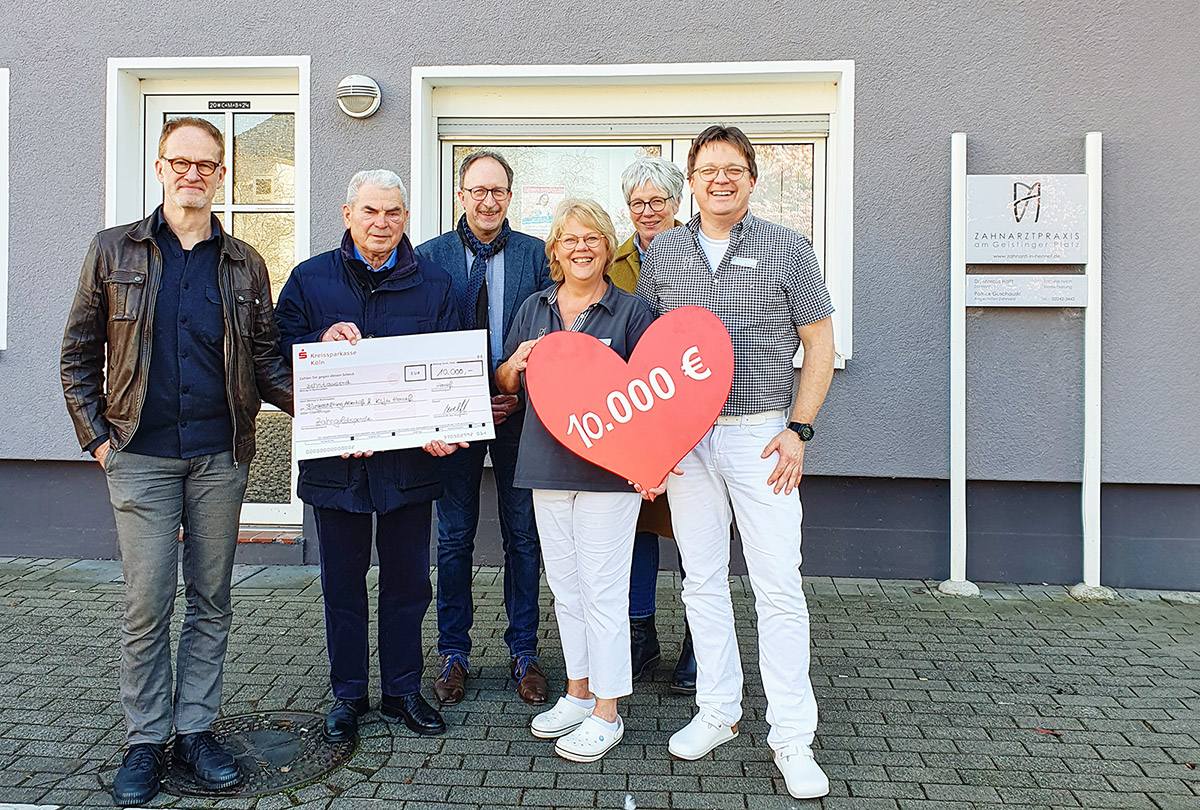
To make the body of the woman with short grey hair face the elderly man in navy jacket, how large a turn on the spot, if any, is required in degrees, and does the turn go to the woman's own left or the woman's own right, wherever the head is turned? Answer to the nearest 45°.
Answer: approximately 45° to the woman's own right

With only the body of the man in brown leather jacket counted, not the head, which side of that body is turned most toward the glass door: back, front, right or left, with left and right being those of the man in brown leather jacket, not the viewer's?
back

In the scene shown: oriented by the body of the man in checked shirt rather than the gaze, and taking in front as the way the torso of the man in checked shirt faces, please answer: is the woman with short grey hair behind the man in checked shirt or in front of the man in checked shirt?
behind

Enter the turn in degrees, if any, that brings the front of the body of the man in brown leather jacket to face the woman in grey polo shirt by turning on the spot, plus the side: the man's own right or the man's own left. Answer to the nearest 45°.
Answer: approximately 90° to the man's own left

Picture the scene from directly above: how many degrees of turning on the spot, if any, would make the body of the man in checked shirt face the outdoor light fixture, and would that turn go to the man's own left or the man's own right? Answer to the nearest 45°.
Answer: approximately 135° to the man's own right

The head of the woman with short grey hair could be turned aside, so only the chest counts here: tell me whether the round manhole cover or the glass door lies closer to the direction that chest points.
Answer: the round manhole cover

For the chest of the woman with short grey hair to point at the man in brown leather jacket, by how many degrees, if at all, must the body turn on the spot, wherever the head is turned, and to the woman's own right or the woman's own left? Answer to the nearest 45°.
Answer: approximately 45° to the woman's own right

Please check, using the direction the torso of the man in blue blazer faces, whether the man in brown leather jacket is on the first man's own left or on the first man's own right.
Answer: on the first man's own right

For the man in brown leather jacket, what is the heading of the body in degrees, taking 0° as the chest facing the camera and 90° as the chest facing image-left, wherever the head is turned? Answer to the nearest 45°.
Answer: approximately 0°
